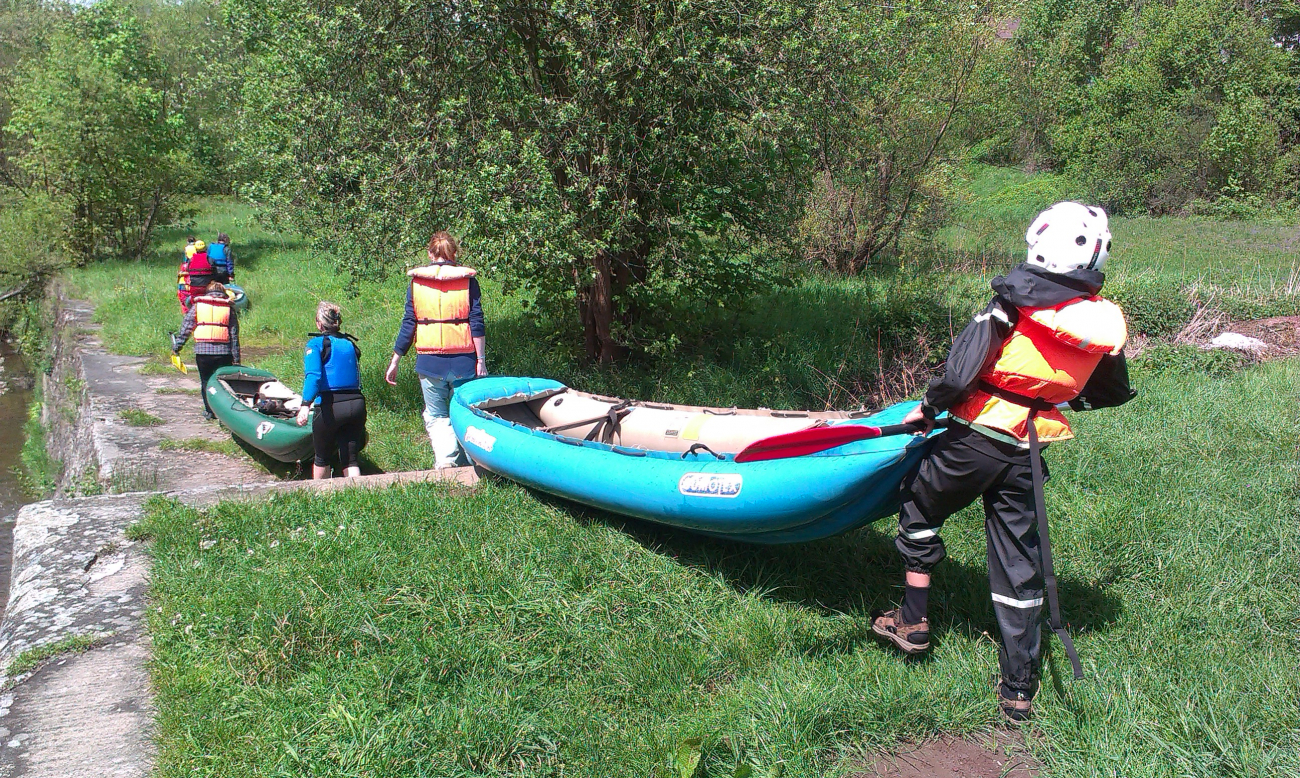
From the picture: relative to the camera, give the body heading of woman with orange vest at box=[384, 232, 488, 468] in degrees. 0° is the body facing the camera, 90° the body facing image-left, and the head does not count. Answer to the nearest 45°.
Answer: approximately 180°

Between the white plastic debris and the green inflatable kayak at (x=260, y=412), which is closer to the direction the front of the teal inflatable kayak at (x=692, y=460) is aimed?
the green inflatable kayak

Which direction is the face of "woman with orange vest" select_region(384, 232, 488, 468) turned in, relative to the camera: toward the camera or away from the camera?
away from the camera

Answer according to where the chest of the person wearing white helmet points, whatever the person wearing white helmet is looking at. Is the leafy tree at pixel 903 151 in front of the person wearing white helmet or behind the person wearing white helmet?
in front

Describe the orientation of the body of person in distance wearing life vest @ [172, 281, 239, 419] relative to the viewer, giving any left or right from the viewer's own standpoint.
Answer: facing away from the viewer

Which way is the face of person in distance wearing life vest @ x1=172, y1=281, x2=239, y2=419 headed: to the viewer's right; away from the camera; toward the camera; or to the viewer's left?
away from the camera

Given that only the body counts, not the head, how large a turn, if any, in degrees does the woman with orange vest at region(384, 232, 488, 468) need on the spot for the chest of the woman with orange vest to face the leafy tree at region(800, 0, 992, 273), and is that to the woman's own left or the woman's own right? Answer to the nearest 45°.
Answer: approximately 45° to the woman's own right

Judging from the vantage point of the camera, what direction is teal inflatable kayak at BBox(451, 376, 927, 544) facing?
facing away from the viewer and to the left of the viewer

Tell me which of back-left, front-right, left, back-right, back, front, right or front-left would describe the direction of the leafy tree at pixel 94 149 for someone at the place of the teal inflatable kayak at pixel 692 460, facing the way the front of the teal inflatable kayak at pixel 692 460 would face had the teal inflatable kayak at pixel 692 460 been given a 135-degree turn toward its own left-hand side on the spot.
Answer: back-right

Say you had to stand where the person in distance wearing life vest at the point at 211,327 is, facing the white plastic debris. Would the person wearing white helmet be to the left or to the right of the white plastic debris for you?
right

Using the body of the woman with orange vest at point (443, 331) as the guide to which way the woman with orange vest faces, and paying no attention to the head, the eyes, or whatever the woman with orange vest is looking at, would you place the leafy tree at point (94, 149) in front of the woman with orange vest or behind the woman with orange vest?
in front

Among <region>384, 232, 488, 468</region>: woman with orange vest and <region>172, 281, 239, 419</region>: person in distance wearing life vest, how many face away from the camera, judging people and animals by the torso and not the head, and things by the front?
2

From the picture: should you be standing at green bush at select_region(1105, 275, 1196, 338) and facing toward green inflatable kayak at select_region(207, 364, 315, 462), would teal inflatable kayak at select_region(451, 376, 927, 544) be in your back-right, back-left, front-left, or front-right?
front-left

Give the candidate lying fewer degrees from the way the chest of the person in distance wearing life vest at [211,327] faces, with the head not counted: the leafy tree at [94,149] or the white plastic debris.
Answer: the leafy tree

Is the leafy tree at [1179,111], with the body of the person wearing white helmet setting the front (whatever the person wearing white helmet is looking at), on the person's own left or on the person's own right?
on the person's own right

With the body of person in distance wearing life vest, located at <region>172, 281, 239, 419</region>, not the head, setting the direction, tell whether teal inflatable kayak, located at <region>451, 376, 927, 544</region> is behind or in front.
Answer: behind
